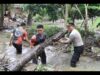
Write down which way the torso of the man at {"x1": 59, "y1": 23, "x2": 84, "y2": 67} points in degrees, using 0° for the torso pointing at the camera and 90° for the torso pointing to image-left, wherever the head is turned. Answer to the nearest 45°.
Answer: approximately 90°

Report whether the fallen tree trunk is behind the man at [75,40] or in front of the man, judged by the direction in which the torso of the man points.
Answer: in front
